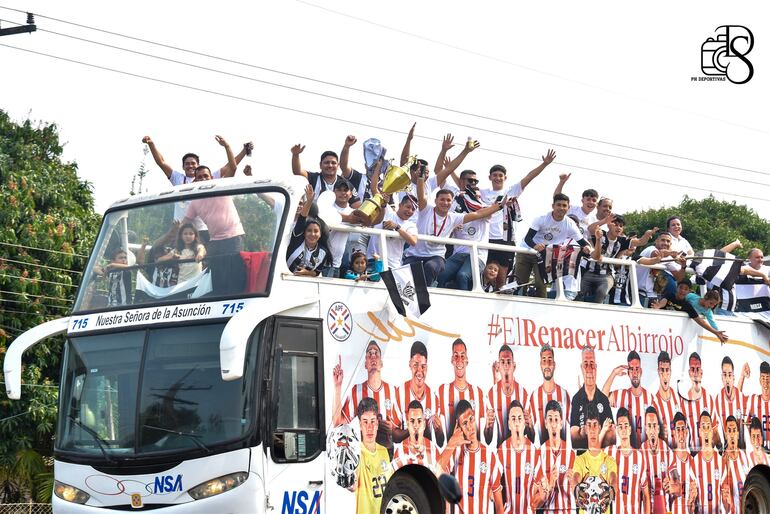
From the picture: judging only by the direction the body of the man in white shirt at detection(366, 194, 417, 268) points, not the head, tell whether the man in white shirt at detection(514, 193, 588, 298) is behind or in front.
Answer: behind

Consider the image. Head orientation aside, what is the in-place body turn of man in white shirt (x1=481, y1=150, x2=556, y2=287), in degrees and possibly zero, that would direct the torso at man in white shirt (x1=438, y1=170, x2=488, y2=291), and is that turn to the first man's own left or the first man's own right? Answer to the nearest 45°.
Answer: approximately 45° to the first man's own right

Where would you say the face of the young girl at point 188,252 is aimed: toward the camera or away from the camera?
toward the camera

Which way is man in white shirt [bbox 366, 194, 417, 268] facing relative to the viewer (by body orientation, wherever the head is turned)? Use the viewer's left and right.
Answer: facing the viewer and to the left of the viewer

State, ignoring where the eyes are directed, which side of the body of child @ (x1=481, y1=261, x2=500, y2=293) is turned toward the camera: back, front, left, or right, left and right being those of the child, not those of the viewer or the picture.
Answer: front

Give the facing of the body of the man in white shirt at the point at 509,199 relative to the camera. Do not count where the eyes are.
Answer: toward the camera

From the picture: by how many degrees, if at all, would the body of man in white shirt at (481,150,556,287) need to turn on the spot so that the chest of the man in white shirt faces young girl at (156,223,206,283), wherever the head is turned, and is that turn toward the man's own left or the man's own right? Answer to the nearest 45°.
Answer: approximately 45° to the man's own right

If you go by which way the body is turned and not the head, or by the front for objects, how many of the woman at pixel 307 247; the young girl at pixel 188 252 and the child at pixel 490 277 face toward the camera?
3

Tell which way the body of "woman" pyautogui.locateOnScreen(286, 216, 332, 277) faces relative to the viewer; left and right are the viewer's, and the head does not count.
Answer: facing the viewer

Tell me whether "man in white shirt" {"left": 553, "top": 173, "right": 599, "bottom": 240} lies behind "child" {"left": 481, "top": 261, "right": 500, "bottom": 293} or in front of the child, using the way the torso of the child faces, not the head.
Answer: behind
